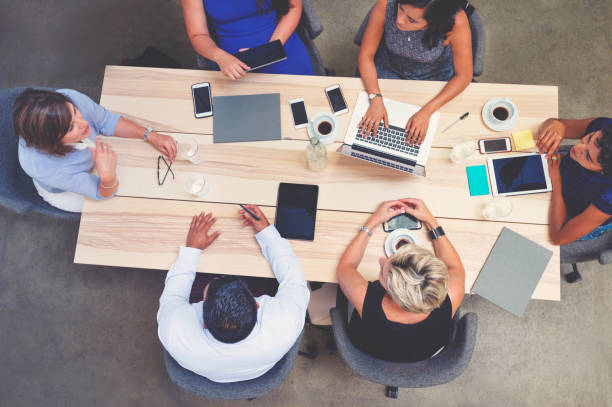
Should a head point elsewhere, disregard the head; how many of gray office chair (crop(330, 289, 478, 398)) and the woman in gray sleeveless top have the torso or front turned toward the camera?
1

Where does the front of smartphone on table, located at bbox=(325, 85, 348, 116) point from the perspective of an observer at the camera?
facing the viewer

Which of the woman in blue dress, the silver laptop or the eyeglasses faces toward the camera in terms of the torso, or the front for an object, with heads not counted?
the woman in blue dress

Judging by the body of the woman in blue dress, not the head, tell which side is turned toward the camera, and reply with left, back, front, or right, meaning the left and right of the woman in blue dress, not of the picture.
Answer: front

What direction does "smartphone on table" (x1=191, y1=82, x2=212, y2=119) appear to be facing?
toward the camera

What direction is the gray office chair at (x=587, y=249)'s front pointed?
to the viewer's left

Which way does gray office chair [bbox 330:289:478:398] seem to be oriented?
away from the camera

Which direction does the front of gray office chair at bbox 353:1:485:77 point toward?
toward the camera
